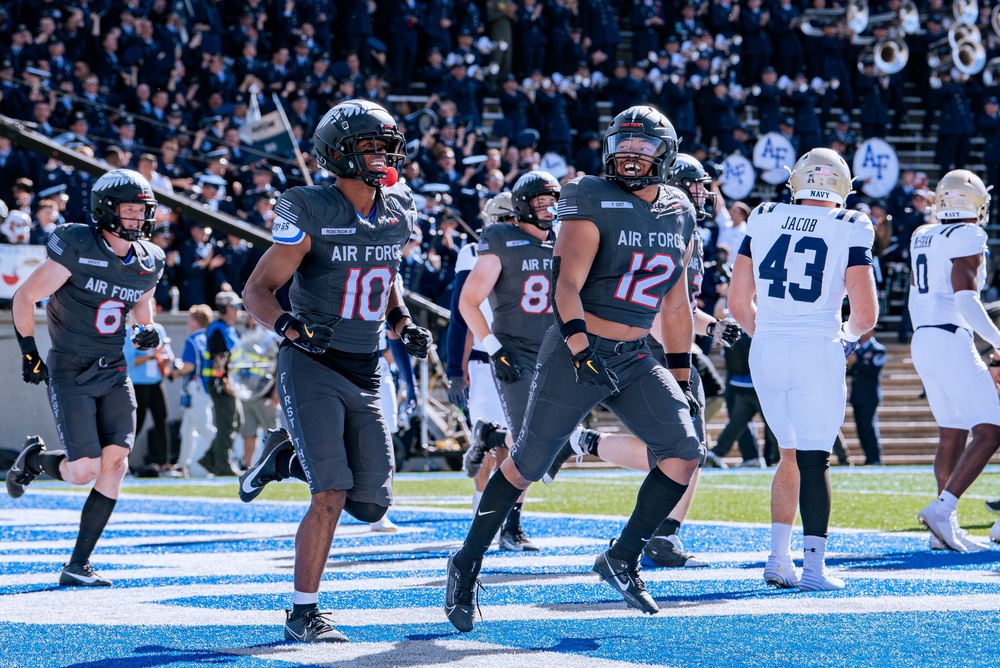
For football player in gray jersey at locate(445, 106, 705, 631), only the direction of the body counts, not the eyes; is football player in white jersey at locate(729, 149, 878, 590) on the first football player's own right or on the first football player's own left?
on the first football player's own left

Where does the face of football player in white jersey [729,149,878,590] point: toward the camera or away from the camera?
away from the camera

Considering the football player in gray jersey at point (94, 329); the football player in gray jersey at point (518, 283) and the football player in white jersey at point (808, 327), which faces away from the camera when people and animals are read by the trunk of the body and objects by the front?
the football player in white jersey

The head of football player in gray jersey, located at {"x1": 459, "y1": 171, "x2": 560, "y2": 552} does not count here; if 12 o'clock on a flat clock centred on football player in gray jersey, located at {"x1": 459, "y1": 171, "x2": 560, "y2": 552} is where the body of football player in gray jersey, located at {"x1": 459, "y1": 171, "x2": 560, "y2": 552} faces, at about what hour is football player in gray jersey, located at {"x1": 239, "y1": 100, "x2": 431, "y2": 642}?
football player in gray jersey, located at {"x1": 239, "y1": 100, "x2": 431, "y2": 642} is roughly at 2 o'clock from football player in gray jersey, located at {"x1": 459, "y1": 171, "x2": 560, "y2": 552}.

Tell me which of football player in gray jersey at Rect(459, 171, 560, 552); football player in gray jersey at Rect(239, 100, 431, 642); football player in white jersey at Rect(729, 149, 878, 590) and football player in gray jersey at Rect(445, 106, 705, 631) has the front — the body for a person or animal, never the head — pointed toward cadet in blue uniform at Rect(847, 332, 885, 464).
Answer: the football player in white jersey

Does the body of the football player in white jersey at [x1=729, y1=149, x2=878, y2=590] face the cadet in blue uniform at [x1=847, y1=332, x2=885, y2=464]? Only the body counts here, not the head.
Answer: yes

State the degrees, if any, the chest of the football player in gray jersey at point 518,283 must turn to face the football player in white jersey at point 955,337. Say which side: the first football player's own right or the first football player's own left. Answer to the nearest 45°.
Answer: approximately 45° to the first football player's own left

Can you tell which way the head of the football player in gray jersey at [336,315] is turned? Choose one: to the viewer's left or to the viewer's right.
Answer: to the viewer's right
